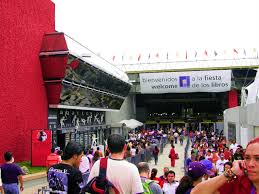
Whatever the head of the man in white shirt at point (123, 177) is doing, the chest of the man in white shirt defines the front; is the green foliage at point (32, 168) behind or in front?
in front

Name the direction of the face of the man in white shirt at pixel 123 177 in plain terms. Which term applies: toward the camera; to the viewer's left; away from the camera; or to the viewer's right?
away from the camera

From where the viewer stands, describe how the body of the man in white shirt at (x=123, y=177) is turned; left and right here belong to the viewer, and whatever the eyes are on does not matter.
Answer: facing away from the viewer

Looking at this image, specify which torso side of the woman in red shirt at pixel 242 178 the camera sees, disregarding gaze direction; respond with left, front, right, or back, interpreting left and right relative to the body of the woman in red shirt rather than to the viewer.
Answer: front

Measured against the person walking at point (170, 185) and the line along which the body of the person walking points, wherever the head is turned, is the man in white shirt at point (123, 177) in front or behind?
in front

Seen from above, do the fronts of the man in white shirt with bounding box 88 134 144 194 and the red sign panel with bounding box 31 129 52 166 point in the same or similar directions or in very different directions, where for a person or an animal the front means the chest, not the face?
very different directions

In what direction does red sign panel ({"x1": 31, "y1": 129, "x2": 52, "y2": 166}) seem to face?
toward the camera

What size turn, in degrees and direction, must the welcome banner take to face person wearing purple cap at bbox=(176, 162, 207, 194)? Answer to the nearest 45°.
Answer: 0° — it already faces them

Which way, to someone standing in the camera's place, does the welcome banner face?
facing the viewer

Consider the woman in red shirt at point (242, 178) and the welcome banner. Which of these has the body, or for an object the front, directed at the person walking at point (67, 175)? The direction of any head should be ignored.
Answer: the welcome banner

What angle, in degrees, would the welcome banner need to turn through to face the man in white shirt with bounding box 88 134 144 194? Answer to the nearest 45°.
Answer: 0° — it already faces them

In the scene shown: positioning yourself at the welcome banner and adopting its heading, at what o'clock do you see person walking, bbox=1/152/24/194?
The person walking is roughly at 12 o'clock from the welcome banner.

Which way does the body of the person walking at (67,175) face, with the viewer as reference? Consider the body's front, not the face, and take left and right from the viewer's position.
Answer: facing away from the viewer and to the right of the viewer

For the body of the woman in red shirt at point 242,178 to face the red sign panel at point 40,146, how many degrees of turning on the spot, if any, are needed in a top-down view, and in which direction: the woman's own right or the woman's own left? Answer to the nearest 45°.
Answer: approximately 135° to the woman's own right
